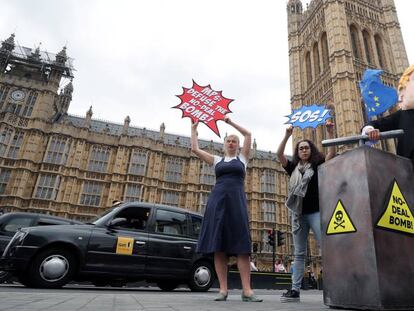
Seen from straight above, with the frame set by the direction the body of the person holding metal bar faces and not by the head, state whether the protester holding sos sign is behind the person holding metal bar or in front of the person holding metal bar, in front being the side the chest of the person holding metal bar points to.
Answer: in front

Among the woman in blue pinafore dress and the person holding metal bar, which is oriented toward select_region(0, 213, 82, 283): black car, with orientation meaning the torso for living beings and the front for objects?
the person holding metal bar

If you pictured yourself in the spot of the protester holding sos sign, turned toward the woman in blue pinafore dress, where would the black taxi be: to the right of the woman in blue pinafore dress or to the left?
right

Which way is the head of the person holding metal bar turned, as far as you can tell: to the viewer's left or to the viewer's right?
to the viewer's left

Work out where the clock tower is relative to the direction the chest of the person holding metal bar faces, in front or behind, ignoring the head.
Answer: in front

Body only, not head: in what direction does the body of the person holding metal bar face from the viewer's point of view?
to the viewer's left

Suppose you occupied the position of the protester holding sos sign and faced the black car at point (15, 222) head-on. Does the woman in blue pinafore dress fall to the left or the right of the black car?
left

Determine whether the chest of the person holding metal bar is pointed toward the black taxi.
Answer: yes
